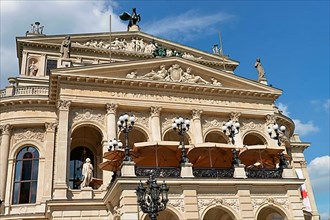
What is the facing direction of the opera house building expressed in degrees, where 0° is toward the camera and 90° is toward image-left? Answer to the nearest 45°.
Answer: approximately 315°

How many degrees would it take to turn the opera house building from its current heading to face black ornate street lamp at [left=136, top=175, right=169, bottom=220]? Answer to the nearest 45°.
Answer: approximately 45° to its right
